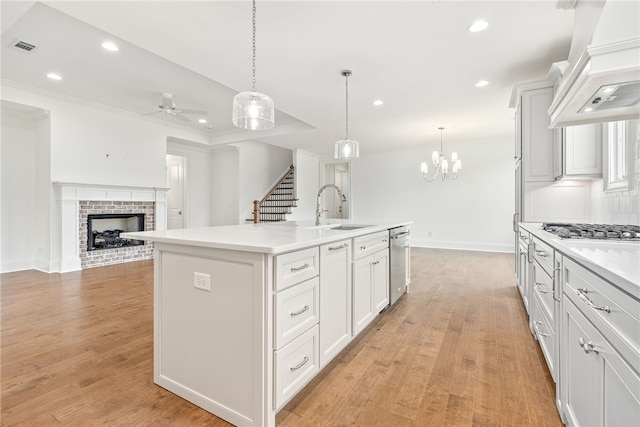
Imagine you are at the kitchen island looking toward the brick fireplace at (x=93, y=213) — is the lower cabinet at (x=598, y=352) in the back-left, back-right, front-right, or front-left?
back-right

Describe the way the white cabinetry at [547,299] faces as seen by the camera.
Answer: facing to the left of the viewer

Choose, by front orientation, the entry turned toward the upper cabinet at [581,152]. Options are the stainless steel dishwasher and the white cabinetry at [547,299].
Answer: the stainless steel dishwasher

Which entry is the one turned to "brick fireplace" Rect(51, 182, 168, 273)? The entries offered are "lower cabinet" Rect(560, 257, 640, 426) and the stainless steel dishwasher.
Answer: the lower cabinet

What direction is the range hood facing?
to the viewer's left

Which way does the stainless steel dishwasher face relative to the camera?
to the viewer's right

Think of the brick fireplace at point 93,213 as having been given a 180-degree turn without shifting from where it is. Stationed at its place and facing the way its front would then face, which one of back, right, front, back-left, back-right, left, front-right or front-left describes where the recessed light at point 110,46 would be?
back-left

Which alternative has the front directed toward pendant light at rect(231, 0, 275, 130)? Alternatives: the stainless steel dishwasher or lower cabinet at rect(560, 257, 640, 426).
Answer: the lower cabinet

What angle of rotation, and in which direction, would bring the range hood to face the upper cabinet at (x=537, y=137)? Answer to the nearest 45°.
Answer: approximately 90° to its right

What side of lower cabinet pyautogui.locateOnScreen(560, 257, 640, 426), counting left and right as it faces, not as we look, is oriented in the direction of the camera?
left

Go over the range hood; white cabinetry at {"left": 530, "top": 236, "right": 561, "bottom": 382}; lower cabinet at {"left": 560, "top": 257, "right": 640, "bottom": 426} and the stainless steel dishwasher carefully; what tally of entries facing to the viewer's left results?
3

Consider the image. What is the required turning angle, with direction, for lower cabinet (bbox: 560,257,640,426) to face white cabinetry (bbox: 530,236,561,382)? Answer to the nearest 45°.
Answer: approximately 90° to its right

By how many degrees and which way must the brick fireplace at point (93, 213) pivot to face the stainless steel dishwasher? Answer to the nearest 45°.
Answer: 0° — it already faces it

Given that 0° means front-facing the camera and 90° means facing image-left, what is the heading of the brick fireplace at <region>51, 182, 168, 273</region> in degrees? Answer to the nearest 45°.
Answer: approximately 315°
